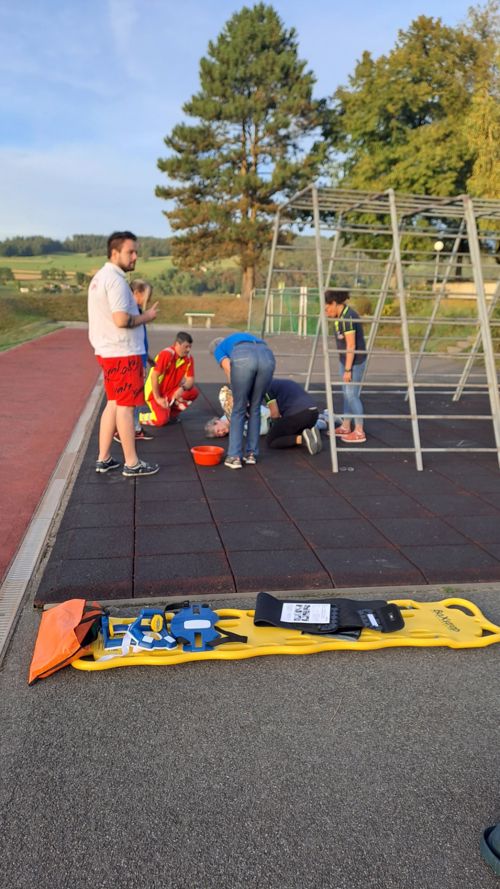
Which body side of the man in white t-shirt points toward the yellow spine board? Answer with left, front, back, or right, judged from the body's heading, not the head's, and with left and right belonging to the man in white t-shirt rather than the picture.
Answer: right

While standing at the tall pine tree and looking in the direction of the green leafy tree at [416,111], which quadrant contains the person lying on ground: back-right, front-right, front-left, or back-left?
front-right

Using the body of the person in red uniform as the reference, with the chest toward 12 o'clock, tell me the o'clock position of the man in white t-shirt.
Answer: The man in white t-shirt is roughly at 2 o'clock from the person in red uniform.

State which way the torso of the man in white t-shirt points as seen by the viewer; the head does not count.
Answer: to the viewer's right

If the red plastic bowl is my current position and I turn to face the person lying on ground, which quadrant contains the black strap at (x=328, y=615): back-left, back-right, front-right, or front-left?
back-right

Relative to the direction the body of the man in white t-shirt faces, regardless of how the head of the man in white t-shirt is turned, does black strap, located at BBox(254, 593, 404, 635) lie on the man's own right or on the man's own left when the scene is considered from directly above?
on the man's own right

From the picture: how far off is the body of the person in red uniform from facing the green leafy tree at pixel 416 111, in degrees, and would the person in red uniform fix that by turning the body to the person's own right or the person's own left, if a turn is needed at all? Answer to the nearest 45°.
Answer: approximately 90° to the person's own left

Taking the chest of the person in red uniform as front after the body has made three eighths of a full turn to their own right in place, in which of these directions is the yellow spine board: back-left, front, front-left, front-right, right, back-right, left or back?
left

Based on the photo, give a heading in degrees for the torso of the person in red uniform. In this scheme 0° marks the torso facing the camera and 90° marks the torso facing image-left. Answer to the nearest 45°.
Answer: approximately 315°

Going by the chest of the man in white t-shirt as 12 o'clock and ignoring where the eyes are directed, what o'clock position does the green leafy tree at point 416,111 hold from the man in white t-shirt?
The green leafy tree is roughly at 10 o'clock from the man in white t-shirt.

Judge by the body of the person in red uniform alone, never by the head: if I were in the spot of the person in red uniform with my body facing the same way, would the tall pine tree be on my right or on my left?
on my left

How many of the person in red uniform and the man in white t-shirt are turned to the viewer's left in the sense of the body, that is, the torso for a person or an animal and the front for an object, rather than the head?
0
